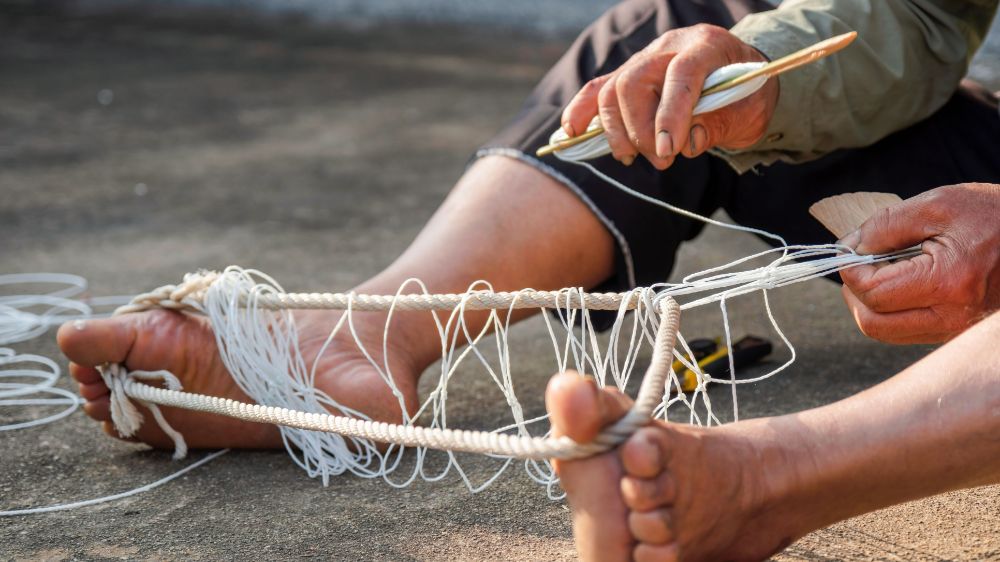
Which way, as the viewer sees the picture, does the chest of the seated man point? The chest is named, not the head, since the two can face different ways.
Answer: to the viewer's left
